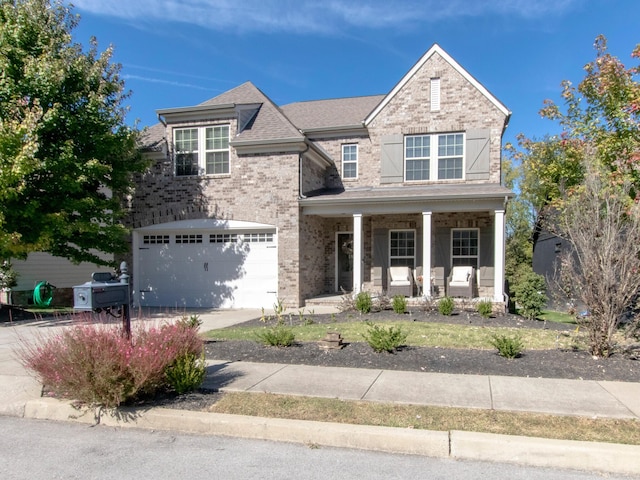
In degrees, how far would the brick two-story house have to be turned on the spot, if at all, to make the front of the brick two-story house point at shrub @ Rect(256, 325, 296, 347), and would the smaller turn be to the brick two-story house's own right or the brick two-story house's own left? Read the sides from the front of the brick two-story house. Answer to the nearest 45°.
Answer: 0° — it already faces it

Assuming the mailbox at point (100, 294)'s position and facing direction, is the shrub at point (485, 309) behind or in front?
behind

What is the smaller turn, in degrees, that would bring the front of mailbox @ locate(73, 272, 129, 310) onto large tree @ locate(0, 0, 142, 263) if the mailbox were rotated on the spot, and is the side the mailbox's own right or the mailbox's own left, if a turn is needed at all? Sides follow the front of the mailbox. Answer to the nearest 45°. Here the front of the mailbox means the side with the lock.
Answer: approximately 135° to the mailbox's own right

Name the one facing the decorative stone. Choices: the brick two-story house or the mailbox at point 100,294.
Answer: the brick two-story house

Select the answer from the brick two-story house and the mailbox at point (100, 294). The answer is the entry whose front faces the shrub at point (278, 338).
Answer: the brick two-story house

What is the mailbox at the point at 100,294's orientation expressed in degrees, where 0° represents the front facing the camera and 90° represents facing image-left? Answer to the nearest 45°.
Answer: approximately 45°

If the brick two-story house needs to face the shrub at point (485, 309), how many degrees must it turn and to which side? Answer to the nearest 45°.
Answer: approximately 45° to its left

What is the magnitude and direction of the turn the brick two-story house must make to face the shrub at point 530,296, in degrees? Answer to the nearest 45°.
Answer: approximately 45° to its left

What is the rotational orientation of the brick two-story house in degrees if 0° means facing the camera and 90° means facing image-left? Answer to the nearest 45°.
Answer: approximately 0°
